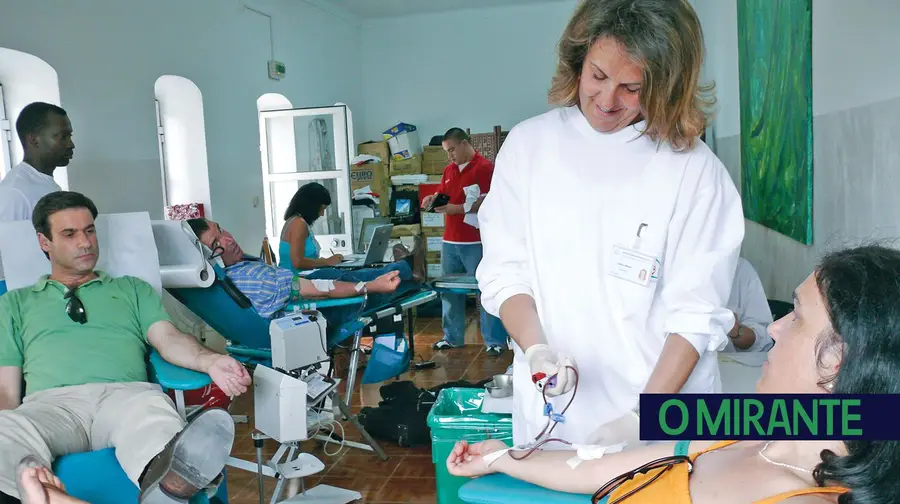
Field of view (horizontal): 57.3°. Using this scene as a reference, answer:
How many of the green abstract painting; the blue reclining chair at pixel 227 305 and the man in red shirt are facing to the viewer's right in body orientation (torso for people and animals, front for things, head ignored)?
1

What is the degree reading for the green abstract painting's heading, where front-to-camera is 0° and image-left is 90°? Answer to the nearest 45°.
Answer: approximately 45°

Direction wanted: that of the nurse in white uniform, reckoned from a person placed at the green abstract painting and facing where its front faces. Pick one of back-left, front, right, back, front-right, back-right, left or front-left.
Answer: front-left

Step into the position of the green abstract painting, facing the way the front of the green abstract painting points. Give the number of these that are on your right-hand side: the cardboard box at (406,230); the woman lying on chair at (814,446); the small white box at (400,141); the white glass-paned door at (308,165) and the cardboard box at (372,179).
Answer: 4

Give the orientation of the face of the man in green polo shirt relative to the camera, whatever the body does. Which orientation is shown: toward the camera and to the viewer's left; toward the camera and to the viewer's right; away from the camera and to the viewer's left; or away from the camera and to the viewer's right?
toward the camera and to the viewer's right

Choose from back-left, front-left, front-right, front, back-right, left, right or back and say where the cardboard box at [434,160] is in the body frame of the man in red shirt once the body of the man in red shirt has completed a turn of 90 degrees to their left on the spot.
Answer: back-left

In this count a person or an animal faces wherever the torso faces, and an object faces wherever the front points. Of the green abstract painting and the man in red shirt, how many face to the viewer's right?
0

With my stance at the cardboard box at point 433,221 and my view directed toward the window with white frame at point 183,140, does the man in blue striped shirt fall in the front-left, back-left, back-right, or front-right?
front-left

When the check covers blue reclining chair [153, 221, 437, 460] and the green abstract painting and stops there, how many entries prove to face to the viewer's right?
1

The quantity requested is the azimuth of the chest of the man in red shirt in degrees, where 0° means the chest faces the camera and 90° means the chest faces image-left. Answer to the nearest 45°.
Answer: approximately 45°

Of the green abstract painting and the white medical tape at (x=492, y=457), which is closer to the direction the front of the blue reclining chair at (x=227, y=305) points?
the green abstract painting

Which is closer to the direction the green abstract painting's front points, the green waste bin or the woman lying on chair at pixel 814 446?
the green waste bin

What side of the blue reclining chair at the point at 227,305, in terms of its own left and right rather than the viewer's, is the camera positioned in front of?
right

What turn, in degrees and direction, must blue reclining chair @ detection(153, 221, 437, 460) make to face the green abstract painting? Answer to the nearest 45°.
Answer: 0° — it already faces it

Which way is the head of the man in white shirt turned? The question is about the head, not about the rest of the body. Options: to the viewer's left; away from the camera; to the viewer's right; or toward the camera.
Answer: to the viewer's right

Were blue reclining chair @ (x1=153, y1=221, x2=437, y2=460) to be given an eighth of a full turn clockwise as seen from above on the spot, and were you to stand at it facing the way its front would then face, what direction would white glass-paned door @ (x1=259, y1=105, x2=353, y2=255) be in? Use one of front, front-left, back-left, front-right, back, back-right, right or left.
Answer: back-left
